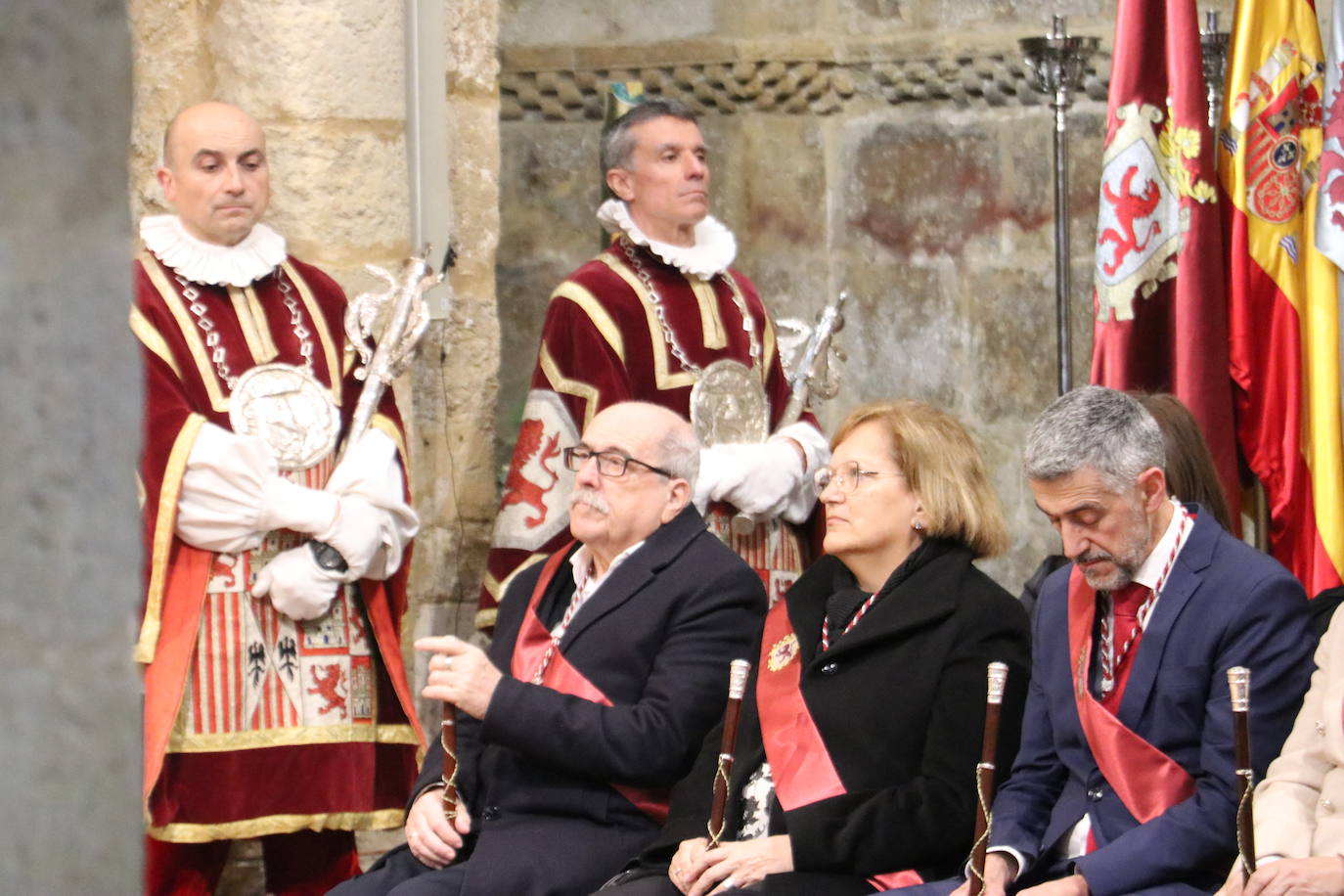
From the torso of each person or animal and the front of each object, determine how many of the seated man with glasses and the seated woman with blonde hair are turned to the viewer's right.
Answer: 0

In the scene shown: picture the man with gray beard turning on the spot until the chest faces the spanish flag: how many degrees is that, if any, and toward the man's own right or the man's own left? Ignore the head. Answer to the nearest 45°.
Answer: approximately 135° to the man's own right

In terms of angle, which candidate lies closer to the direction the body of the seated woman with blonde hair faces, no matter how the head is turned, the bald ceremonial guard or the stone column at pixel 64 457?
the stone column

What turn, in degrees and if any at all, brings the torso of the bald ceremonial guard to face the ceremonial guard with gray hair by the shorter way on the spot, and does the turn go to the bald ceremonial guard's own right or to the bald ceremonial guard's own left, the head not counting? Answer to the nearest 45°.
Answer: approximately 45° to the bald ceremonial guard's own left

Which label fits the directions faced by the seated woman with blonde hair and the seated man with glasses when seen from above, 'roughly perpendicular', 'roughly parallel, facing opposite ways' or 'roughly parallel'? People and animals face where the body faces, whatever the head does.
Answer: roughly parallel

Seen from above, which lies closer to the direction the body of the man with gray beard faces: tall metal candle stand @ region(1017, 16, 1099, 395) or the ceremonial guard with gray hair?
the ceremonial guard with gray hair

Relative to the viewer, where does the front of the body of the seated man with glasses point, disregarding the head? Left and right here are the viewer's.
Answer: facing the viewer and to the left of the viewer

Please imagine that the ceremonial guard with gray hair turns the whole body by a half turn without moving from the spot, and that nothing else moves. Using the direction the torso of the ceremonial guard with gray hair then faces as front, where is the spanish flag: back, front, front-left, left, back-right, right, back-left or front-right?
back-right

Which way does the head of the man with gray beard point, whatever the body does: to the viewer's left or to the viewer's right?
to the viewer's left

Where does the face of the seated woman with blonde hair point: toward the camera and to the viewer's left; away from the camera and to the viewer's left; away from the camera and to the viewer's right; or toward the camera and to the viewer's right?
toward the camera and to the viewer's left

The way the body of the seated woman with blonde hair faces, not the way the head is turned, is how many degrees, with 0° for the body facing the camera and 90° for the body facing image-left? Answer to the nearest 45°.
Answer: approximately 45°

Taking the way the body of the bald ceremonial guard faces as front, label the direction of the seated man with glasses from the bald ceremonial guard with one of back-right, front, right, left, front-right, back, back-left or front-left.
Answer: front

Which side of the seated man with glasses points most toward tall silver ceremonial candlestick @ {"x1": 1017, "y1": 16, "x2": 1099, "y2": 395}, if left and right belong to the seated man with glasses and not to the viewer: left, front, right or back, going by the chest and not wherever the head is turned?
back
